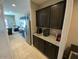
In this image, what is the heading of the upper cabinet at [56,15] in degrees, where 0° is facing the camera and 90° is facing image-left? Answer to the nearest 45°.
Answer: approximately 45°
